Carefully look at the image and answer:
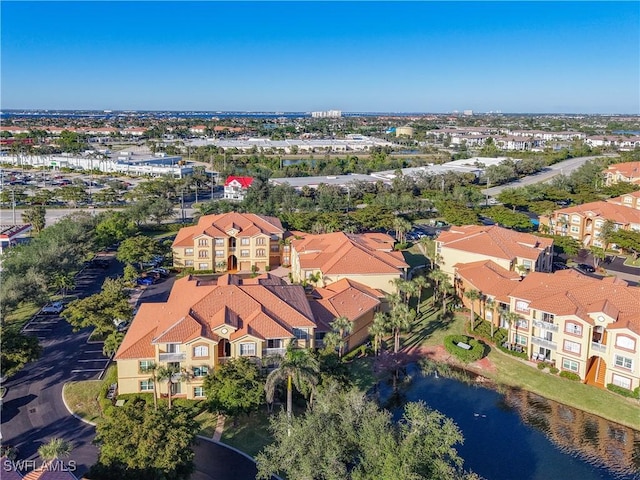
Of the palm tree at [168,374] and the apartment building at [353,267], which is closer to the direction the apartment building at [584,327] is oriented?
the palm tree

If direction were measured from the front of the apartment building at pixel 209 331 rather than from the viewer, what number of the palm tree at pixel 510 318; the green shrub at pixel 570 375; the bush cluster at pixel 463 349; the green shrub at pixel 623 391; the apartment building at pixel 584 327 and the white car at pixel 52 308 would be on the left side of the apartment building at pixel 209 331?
5

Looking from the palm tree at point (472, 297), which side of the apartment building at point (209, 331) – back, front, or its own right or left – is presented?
left

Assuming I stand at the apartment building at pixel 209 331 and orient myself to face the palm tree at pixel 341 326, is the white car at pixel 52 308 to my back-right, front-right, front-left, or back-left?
back-left

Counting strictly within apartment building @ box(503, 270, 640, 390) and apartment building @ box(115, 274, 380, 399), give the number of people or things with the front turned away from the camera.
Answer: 0

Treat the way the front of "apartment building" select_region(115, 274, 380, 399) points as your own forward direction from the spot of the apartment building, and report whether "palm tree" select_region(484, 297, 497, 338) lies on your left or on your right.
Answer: on your left

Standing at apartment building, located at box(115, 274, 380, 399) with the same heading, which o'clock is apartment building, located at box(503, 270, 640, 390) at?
apartment building, located at box(503, 270, 640, 390) is roughly at 9 o'clock from apartment building, located at box(115, 274, 380, 399).

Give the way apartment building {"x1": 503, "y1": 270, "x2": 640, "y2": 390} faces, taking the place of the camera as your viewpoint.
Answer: facing the viewer and to the left of the viewer

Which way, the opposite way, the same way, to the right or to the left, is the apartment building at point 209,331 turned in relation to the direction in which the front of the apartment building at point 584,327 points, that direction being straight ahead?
to the left

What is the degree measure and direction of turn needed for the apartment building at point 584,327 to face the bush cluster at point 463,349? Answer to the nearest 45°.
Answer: approximately 45° to its right

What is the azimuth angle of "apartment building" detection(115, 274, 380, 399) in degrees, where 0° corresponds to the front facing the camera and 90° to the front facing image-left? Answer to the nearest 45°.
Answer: approximately 0°
